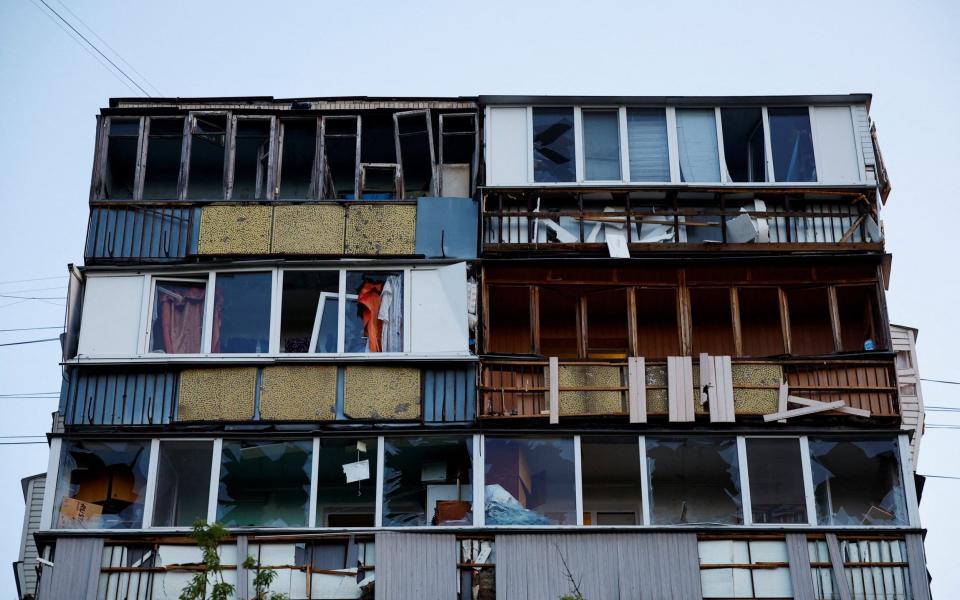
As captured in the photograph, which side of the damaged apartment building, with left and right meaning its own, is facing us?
front
